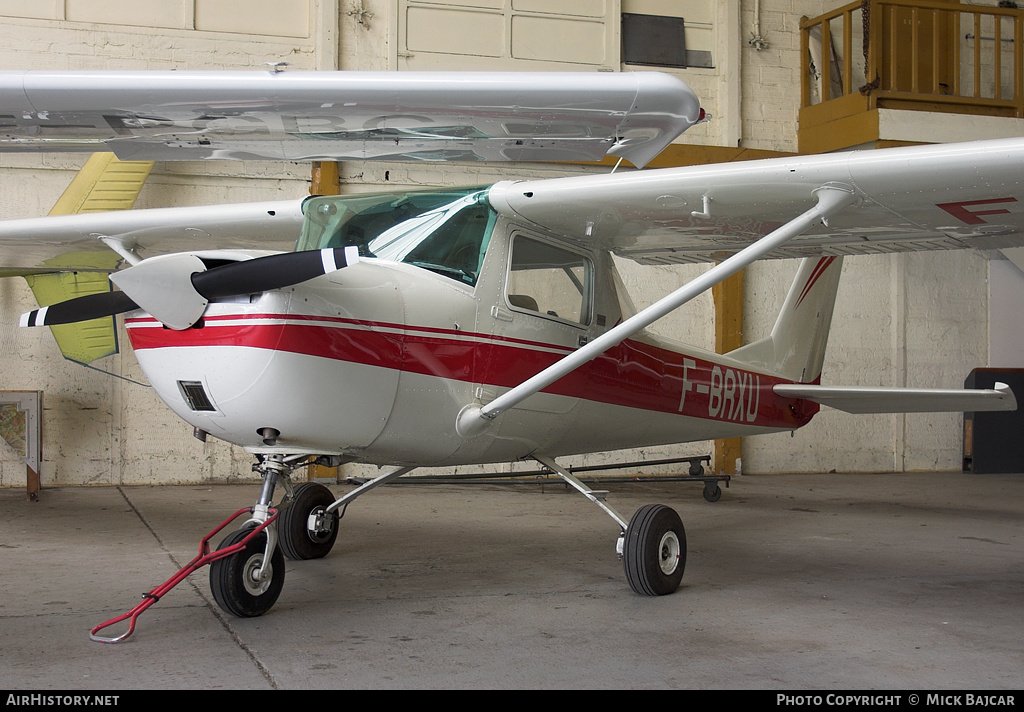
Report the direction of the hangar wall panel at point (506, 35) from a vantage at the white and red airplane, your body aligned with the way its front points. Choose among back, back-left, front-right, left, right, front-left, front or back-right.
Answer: back-right

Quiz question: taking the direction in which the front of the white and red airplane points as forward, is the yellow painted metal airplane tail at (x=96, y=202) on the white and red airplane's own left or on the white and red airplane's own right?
on the white and red airplane's own right

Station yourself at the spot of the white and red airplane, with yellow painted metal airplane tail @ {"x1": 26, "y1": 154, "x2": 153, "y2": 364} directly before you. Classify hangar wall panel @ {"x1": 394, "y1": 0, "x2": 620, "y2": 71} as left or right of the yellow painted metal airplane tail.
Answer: right

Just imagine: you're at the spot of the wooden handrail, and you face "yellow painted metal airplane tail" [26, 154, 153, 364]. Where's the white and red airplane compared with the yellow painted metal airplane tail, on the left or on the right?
left

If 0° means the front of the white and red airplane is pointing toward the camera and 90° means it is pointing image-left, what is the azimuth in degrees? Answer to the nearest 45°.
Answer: approximately 45°

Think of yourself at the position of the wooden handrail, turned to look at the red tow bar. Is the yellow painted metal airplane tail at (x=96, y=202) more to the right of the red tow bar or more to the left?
right

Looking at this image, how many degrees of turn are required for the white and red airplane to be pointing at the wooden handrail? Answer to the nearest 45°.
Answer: approximately 180°
